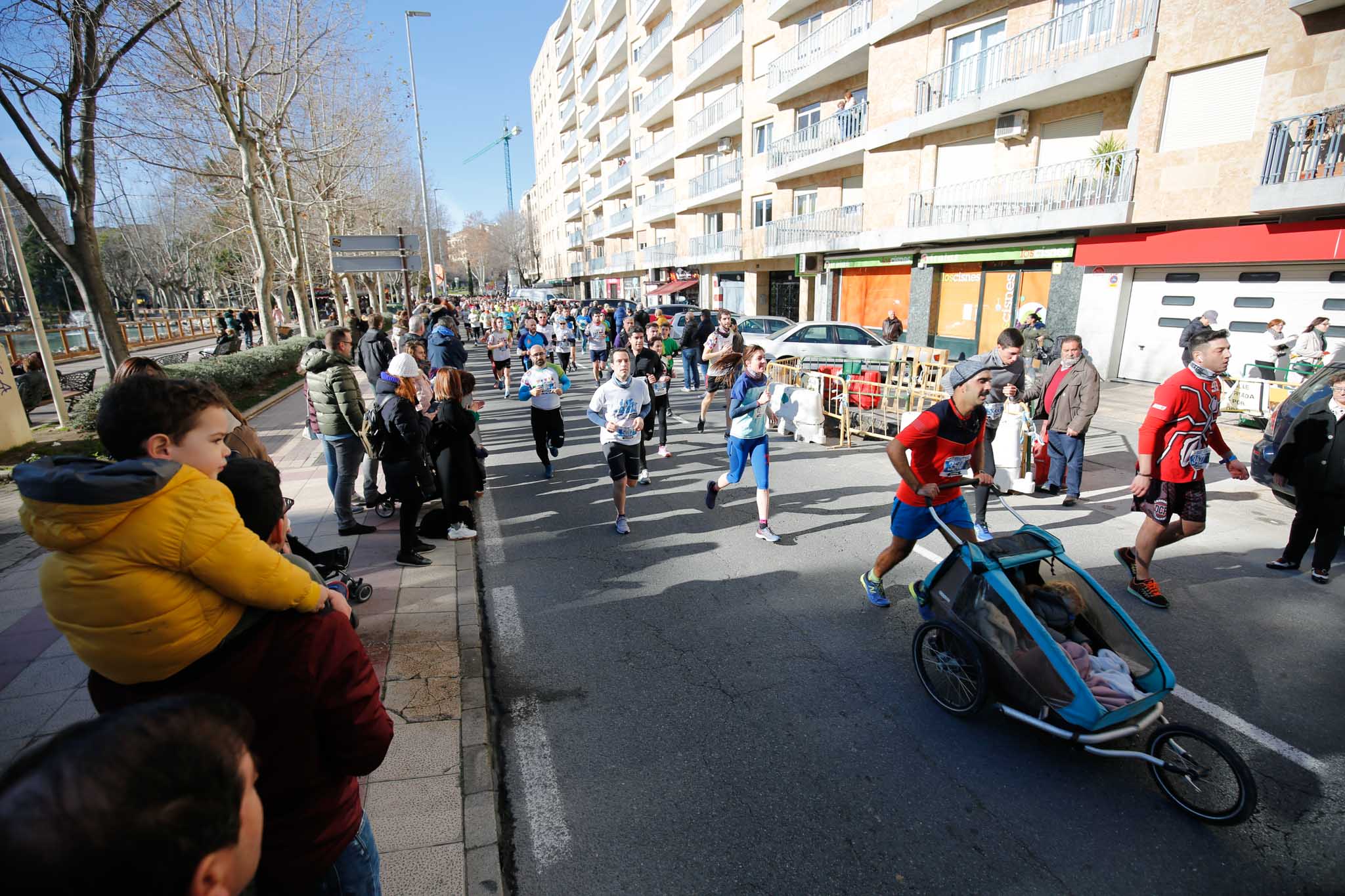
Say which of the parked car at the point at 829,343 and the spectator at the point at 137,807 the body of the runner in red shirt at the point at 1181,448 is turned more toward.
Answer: the spectator

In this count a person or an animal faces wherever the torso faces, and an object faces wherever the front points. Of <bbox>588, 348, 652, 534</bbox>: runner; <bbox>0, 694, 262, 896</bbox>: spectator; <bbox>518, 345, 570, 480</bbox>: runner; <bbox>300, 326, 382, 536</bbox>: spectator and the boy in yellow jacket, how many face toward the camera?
2

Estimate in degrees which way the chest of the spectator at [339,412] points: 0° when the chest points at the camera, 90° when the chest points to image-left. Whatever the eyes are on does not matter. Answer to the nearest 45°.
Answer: approximately 270°

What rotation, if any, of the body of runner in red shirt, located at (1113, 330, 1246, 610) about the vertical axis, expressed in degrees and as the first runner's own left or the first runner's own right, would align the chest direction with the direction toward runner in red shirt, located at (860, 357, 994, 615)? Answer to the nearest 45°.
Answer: approximately 90° to the first runner's own right

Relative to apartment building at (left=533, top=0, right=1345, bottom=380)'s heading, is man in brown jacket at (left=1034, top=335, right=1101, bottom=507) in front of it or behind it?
in front

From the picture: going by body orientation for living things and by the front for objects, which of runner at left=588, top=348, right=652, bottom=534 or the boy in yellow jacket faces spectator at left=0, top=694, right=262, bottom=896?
the runner

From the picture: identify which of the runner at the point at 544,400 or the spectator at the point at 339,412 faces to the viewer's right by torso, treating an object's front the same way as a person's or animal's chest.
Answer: the spectator

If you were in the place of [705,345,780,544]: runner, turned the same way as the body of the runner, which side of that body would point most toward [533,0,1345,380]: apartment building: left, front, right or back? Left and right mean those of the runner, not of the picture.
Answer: left

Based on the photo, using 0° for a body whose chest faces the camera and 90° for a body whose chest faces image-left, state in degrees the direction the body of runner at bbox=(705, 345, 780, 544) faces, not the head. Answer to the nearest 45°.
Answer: approximately 315°

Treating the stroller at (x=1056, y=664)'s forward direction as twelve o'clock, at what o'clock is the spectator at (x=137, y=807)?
The spectator is roughly at 2 o'clock from the stroller.

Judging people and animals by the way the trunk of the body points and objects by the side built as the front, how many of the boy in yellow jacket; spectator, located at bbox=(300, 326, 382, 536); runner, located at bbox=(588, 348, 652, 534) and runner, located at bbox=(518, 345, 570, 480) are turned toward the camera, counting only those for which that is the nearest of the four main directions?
2

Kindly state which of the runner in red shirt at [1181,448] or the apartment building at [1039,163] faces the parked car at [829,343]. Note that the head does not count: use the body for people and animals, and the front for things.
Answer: the apartment building

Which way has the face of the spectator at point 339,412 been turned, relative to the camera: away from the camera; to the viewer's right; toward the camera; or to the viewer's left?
to the viewer's right

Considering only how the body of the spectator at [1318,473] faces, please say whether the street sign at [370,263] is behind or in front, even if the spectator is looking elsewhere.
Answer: in front

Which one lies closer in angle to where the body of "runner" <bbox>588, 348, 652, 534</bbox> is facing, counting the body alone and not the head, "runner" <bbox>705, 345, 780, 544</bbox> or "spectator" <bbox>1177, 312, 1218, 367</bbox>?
the runner

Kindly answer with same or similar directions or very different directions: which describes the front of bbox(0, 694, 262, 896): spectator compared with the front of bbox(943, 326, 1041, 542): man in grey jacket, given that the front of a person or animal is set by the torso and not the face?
very different directions
